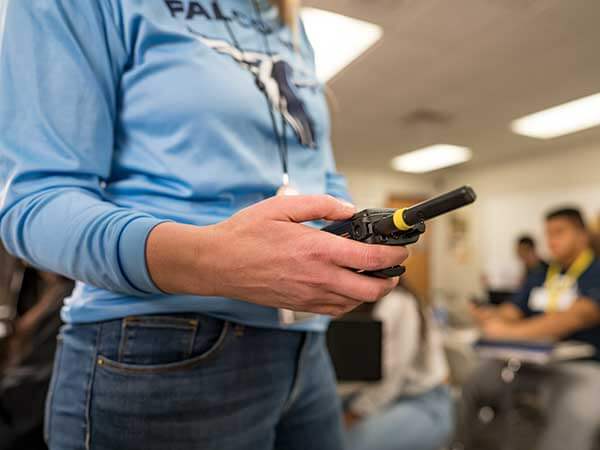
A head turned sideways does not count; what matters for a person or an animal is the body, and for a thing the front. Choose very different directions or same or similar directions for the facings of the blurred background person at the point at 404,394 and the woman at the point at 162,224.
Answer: very different directions

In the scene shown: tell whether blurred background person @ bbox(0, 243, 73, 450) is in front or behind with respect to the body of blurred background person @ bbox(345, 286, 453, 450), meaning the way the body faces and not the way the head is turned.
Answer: in front

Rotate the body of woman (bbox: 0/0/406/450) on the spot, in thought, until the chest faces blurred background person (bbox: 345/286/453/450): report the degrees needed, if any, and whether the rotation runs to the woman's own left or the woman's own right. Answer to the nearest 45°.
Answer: approximately 90° to the woman's own left

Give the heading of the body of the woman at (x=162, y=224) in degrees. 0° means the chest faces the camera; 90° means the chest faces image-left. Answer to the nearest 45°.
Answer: approximately 315°

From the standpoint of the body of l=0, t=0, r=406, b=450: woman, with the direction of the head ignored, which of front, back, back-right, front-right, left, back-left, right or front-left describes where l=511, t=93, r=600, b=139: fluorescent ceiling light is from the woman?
left
